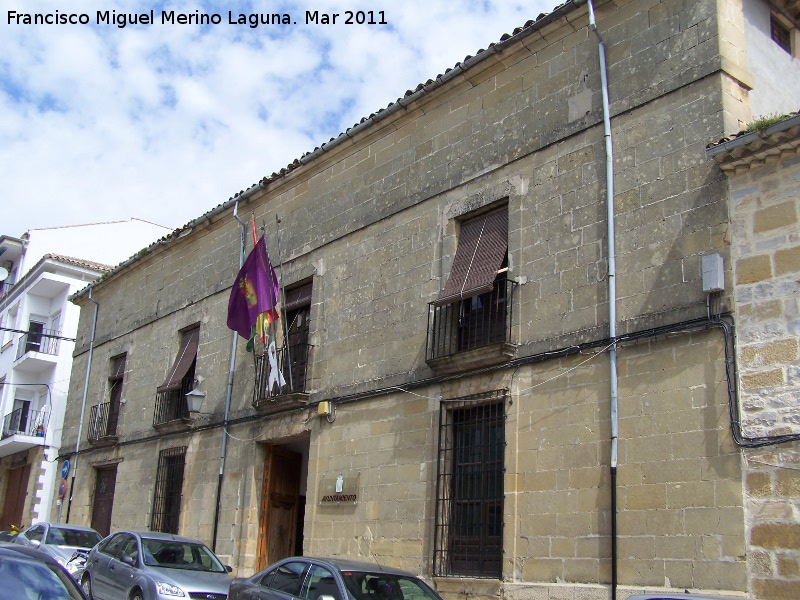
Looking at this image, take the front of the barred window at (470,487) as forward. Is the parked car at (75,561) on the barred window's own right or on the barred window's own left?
on the barred window's own right

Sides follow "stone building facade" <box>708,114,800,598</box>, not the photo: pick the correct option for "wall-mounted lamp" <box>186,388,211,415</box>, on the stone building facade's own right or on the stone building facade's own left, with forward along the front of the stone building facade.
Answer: on the stone building facade's own right

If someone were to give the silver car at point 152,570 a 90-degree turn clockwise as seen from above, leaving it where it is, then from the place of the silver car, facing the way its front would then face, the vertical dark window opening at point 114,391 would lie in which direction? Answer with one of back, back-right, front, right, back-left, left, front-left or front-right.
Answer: back-right

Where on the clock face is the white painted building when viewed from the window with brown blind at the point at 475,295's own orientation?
The white painted building is roughly at 3 o'clock from the window with brown blind.

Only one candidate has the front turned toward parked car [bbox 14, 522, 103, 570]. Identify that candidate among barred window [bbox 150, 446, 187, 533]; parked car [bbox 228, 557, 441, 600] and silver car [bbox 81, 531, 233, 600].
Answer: the barred window

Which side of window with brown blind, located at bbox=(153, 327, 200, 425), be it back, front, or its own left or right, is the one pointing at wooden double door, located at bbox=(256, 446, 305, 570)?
left

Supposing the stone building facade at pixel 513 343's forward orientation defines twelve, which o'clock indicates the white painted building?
The white painted building is roughly at 3 o'clock from the stone building facade.

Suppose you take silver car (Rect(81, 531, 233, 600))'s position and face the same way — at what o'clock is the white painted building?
The white painted building is roughly at 7 o'clock from the silver car.
